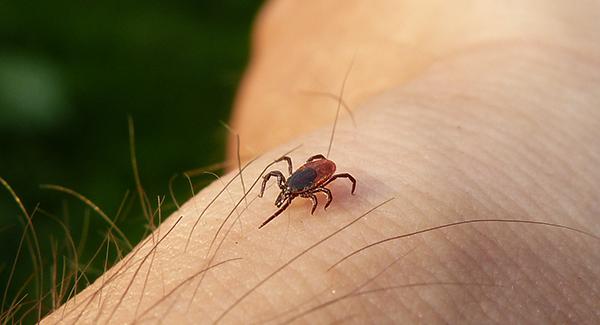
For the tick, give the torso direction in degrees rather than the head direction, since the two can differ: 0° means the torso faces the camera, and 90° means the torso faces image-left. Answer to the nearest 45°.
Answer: approximately 45°
